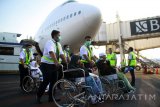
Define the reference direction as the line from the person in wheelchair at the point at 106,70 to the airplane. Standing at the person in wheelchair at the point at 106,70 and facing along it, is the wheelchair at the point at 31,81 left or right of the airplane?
left

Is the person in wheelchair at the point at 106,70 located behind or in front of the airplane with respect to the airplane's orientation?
in front

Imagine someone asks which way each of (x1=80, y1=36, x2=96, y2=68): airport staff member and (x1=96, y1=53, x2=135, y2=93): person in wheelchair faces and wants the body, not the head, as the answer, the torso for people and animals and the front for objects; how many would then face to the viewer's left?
0

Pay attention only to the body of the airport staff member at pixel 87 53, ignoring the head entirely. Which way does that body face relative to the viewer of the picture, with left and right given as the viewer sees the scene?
facing the viewer and to the right of the viewer
